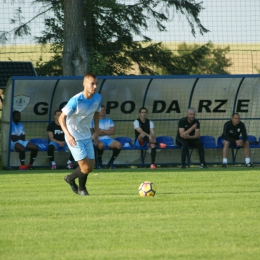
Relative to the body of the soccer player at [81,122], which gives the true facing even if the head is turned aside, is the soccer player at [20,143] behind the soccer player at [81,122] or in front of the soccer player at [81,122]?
behind

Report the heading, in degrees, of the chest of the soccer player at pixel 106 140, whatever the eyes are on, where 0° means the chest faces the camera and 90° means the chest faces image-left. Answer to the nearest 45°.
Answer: approximately 0°

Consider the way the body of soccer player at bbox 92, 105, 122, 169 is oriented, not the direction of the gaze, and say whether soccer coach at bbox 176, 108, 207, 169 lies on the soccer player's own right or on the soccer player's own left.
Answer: on the soccer player's own left

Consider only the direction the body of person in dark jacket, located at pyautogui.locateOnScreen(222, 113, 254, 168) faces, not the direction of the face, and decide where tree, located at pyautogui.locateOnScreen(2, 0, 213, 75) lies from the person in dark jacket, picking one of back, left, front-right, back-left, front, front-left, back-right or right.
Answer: back-right

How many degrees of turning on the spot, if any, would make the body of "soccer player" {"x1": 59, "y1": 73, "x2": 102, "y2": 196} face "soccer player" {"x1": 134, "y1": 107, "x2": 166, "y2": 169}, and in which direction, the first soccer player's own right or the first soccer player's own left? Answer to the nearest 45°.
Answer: approximately 135° to the first soccer player's own left

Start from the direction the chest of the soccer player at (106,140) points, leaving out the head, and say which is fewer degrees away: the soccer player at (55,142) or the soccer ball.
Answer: the soccer ball
